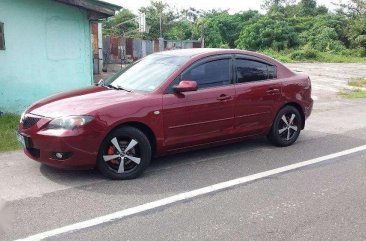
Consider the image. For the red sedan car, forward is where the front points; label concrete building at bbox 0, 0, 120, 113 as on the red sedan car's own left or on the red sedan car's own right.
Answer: on the red sedan car's own right

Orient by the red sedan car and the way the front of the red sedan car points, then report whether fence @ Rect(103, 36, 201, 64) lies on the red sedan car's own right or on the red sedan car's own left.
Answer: on the red sedan car's own right

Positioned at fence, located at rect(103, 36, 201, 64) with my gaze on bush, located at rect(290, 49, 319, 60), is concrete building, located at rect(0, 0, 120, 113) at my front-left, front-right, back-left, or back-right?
back-right

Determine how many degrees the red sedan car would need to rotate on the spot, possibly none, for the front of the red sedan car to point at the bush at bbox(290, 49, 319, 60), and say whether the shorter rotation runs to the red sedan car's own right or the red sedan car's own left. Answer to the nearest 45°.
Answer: approximately 135° to the red sedan car's own right

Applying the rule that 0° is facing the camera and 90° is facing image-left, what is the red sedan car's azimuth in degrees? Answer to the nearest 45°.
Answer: approximately 45°

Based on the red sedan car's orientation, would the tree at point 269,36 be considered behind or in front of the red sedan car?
behind
